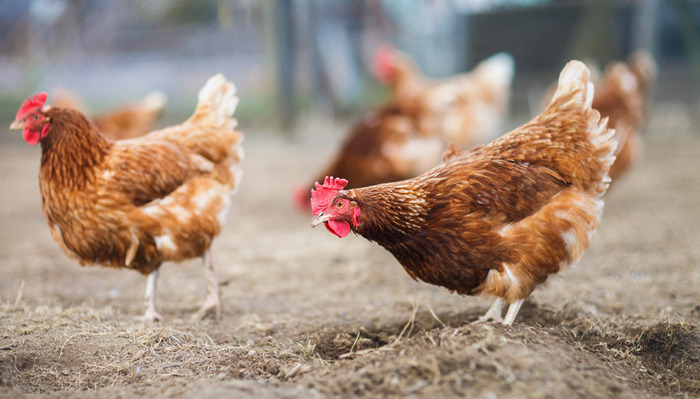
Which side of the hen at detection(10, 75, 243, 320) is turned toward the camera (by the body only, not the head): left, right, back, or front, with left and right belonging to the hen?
left

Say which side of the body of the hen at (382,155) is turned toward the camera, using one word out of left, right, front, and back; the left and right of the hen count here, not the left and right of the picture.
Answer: left

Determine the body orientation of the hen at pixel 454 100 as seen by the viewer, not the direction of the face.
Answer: to the viewer's left

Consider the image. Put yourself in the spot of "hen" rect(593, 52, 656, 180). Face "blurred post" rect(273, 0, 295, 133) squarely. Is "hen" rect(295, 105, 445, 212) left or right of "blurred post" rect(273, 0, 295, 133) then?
left

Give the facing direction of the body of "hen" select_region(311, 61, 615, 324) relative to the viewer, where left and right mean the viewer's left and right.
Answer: facing to the left of the viewer

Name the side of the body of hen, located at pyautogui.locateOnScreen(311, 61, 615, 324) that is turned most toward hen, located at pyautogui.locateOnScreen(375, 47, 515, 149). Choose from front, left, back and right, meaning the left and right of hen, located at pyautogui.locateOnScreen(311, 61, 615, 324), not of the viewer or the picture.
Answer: right

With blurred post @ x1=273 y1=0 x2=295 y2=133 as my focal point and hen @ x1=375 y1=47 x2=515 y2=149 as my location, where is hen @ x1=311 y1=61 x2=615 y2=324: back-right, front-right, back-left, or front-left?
back-left

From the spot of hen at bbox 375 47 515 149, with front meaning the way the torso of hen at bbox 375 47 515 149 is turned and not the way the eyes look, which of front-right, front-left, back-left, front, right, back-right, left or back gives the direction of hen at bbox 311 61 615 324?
left

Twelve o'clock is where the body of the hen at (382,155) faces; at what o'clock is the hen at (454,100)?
the hen at (454,100) is roughly at 4 o'clock from the hen at (382,155).

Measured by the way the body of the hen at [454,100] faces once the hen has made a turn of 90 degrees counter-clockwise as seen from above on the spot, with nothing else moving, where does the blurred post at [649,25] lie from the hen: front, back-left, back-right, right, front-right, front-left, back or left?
back-left

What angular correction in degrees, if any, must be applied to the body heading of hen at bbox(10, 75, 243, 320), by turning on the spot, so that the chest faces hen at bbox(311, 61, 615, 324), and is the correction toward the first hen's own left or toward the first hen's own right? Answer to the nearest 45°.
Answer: approximately 135° to the first hen's own left

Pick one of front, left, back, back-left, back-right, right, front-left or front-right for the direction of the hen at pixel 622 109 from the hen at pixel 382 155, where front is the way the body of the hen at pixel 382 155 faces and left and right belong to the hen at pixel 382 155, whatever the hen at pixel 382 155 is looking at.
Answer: back
